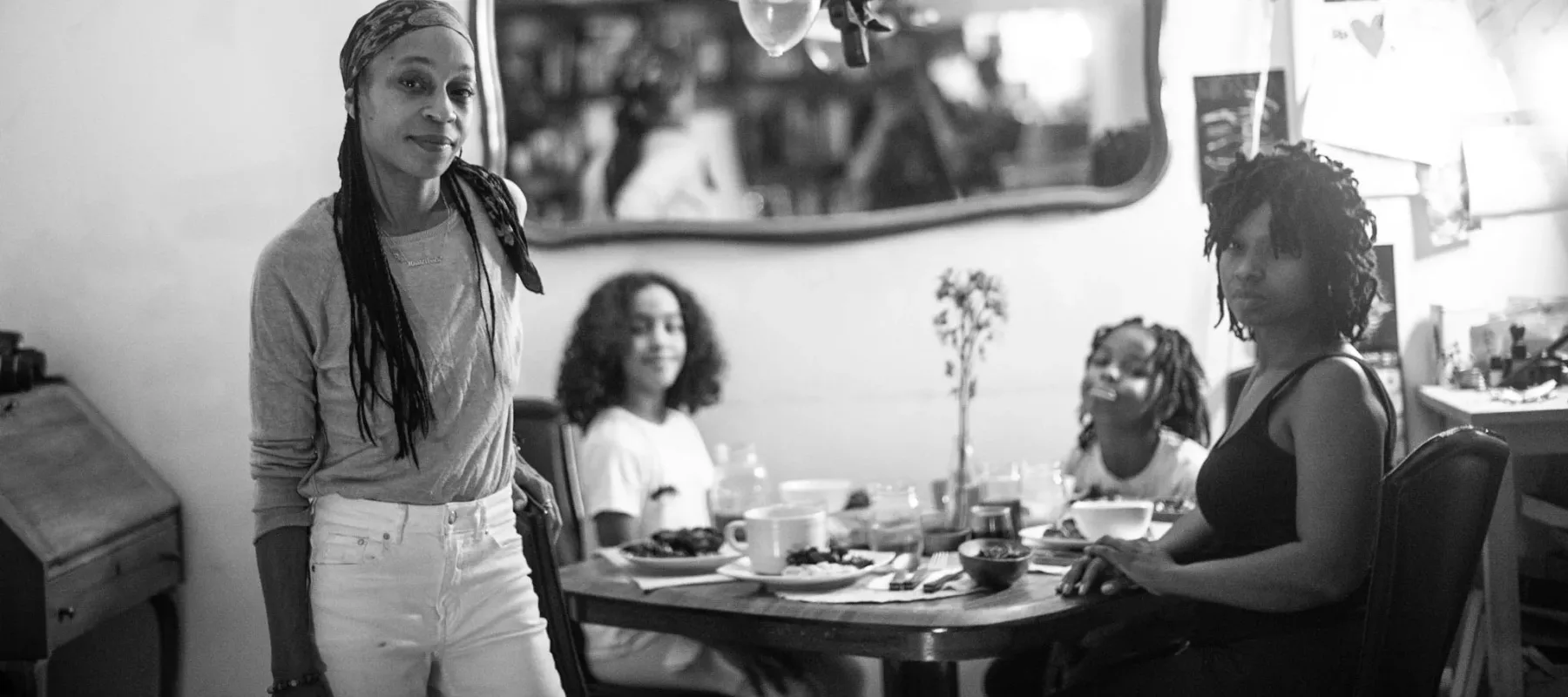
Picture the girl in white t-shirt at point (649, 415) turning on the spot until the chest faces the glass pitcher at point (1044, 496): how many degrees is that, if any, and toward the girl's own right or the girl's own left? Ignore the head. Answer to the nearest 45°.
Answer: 0° — they already face it

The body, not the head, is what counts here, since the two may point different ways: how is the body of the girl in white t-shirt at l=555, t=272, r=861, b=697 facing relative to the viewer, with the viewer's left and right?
facing the viewer and to the right of the viewer

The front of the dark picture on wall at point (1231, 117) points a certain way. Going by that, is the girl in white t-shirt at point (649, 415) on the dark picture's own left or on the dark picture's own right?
on the dark picture's own right

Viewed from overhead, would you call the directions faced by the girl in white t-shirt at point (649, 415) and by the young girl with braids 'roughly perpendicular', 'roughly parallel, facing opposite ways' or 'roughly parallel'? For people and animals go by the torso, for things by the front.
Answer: roughly perpendicular

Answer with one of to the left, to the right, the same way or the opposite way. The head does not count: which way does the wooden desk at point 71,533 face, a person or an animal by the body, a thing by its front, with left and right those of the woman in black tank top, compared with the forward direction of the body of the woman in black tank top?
the opposite way

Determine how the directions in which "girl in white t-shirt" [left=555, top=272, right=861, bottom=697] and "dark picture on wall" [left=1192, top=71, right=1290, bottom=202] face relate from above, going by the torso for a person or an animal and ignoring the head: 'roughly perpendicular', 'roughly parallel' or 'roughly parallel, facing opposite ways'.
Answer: roughly perpendicular

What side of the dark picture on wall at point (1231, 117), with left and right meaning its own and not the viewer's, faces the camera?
front

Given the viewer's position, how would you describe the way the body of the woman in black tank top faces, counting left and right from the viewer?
facing to the left of the viewer

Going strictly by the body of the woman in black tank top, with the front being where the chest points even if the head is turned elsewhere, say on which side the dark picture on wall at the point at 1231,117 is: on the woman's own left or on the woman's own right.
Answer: on the woman's own right

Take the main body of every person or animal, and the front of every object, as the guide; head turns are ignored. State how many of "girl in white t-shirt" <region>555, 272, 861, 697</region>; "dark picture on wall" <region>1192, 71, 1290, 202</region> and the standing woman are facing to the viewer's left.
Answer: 0
